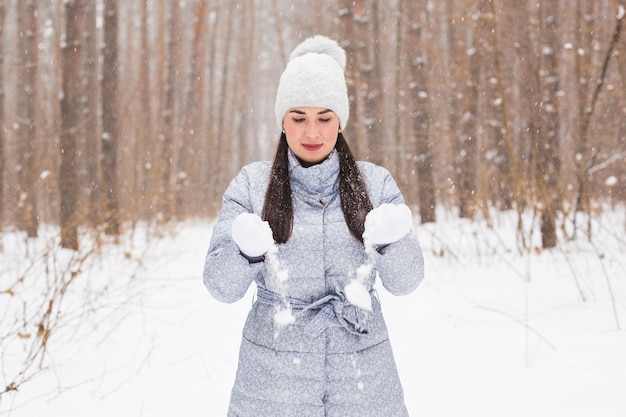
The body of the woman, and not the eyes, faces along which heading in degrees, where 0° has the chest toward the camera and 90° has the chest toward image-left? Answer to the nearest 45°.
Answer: approximately 0°
